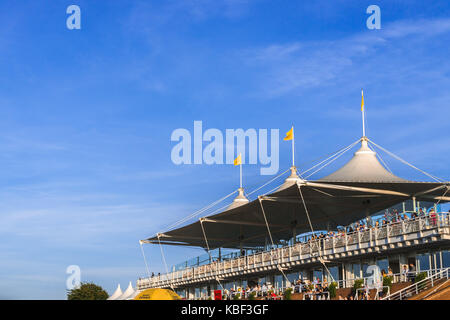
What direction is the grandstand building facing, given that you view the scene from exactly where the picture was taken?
facing the viewer and to the left of the viewer
